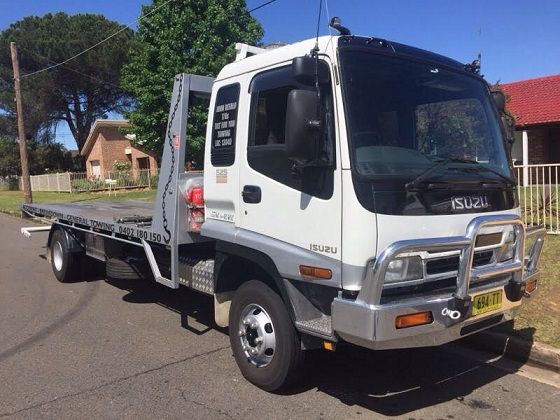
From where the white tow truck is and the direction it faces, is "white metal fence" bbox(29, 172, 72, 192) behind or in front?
behind

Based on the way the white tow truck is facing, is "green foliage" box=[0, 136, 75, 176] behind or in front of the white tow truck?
behind

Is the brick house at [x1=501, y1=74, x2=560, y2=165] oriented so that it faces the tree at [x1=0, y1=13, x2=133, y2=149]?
no

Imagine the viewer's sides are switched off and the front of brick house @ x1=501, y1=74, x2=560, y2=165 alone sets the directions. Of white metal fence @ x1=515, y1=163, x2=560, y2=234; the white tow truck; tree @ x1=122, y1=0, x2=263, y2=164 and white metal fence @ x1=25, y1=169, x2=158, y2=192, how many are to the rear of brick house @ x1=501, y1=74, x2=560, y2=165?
0

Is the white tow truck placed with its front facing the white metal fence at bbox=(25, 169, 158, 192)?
no

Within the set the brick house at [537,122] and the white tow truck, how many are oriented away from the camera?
0

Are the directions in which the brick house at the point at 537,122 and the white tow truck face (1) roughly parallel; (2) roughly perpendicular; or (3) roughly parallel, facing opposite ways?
roughly perpendicular

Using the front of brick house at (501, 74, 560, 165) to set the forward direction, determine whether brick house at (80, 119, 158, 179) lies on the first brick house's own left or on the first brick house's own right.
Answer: on the first brick house's own right

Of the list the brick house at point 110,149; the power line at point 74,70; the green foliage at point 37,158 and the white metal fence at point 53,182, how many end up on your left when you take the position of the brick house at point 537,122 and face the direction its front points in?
0

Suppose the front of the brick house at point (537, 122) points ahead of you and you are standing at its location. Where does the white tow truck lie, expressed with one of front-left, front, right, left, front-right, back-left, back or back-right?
front-left

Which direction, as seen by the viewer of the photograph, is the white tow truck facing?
facing the viewer and to the right of the viewer

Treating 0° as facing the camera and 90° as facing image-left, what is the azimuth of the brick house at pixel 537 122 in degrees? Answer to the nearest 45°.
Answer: approximately 45°

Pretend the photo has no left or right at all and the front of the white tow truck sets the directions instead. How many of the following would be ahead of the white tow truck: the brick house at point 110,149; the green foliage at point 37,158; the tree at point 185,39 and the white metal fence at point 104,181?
0

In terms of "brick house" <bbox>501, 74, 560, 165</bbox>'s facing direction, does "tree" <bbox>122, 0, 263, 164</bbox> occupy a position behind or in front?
in front

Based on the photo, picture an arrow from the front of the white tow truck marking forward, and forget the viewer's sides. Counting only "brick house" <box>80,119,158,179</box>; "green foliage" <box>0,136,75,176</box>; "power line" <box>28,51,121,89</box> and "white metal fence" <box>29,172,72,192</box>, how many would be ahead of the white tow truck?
0

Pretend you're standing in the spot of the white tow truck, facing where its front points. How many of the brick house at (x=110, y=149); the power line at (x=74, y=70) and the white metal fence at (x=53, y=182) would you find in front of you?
0

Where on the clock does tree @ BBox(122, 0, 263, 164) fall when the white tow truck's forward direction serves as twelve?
The tree is roughly at 7 o'clock from the white tow truck.

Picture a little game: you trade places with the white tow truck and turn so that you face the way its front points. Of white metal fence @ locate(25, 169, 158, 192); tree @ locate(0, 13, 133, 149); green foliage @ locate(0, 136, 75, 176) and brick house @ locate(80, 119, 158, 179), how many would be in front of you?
0
